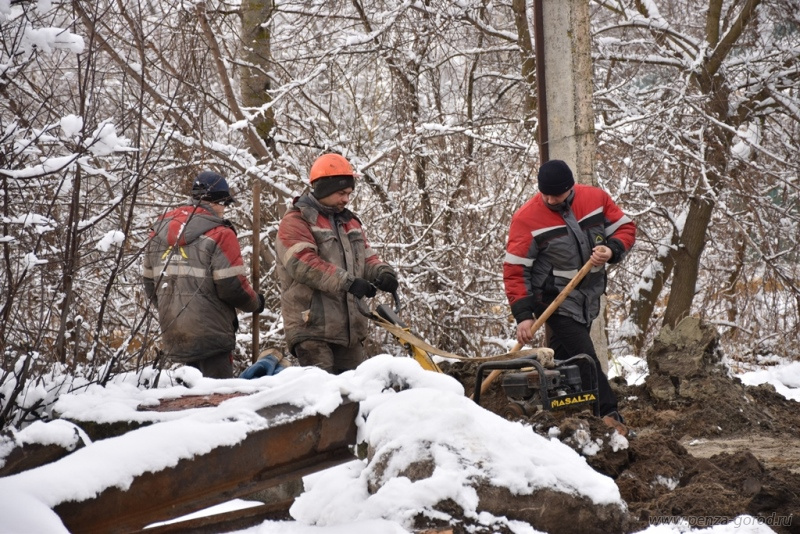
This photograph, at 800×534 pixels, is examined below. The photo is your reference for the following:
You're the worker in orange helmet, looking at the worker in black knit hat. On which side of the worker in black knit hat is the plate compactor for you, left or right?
right

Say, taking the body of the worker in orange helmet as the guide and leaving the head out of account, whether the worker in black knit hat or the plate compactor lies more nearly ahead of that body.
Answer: the plate compactor

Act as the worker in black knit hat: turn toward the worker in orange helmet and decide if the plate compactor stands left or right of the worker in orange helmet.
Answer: left

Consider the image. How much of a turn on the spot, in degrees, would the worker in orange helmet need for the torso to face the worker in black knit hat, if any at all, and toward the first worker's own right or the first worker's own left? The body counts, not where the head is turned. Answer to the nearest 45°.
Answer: approximately 45° to the first worker's own left

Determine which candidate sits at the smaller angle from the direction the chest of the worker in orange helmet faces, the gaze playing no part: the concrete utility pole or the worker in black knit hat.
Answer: the worker in black knit hat

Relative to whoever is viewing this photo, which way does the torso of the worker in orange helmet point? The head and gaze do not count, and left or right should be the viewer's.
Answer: facing the viewer and to the right of the viewer

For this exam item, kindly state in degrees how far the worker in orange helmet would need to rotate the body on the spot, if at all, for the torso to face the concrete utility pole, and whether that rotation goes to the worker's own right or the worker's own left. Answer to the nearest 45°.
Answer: approximately 90° to the worker's own left

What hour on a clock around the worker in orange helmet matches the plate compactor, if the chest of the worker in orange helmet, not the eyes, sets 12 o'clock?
The plate compactor is roughly at 11 o'clock from the worker in orange helmet.
